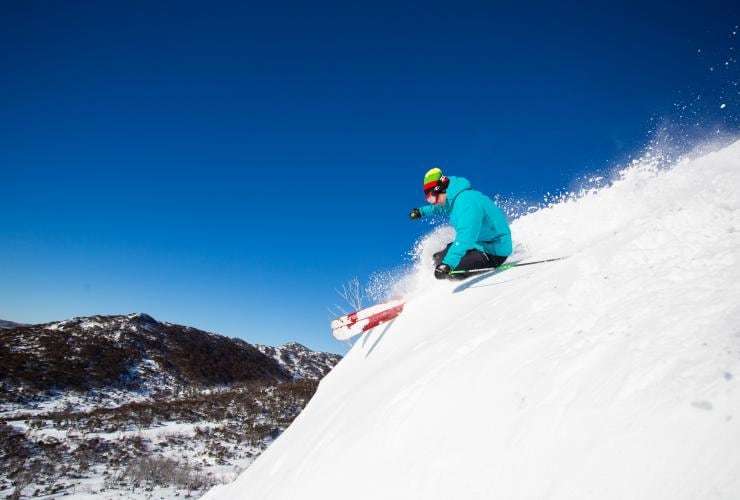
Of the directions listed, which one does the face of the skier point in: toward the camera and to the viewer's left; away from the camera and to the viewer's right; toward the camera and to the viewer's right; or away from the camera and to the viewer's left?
toward the camera and to the viewer's left

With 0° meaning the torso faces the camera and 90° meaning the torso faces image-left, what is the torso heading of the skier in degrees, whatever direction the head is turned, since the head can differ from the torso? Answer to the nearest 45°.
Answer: approximately 90°
